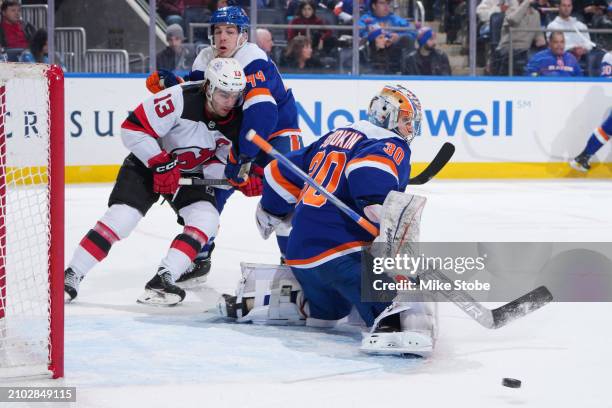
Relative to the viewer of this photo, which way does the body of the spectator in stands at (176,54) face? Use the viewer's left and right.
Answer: facing the viewer

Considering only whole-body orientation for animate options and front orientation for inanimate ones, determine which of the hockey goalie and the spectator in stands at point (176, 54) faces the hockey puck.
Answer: the spectator in stands

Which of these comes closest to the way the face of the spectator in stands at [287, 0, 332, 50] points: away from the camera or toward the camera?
toward the camera

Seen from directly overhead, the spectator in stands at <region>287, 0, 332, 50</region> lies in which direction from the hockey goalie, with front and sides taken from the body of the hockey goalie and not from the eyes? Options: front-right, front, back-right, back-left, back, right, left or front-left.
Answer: front-left

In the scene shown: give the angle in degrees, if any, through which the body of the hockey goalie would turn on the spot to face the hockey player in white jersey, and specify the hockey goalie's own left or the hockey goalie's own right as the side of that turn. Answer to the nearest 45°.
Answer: approximately 90° to the hockey goalie's own left

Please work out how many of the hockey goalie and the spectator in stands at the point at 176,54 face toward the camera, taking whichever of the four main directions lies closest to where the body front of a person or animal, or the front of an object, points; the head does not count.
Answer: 1

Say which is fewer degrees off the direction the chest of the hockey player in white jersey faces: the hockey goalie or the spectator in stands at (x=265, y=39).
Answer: the hockey goalie

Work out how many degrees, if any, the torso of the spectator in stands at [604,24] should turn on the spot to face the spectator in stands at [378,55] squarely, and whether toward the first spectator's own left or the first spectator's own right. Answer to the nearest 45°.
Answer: approximately 45° to the first spectator's own right

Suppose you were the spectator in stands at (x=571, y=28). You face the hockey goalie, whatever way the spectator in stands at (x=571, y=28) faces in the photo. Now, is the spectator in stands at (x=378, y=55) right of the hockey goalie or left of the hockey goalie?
right

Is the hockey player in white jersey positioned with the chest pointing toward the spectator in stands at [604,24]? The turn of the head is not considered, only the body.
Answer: no

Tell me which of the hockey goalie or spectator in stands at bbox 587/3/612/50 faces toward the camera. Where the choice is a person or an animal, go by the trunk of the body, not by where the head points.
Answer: the spectator in stands

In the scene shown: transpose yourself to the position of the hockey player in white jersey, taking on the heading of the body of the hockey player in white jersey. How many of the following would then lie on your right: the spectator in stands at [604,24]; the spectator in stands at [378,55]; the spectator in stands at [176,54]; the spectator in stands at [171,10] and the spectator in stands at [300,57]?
0

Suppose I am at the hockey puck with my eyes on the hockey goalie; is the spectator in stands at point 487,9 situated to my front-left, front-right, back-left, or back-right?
front-right

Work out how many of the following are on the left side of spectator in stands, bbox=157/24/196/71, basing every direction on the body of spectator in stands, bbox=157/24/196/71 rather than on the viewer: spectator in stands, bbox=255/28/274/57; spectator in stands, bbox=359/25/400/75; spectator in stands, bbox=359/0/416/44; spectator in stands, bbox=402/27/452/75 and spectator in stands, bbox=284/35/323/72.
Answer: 5

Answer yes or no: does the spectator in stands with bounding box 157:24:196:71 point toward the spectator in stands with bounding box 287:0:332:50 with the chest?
no

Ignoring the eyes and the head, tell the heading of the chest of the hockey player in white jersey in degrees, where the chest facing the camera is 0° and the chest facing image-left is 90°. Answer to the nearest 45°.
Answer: approximately 315°

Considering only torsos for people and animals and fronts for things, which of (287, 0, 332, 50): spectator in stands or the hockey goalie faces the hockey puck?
the spectator in stands

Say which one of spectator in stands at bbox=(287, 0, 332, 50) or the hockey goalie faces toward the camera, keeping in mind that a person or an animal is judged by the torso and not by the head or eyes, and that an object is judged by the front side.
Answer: the spectator in stands
